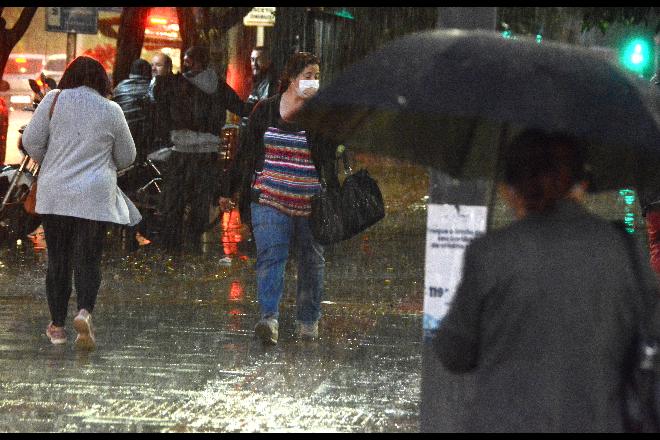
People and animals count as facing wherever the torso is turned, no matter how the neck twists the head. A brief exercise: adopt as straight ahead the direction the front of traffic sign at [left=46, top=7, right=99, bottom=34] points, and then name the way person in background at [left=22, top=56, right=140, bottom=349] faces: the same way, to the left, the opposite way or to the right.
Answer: the opposite way

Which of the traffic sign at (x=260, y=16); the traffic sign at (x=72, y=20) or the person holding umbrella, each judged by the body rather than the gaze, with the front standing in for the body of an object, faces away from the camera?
the person holding umbrella

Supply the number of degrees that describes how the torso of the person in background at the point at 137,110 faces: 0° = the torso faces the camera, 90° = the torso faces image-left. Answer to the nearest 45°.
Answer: approximately 180°

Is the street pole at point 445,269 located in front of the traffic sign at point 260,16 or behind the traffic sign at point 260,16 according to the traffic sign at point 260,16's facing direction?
in front

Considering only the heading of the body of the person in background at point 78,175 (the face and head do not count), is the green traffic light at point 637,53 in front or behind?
in front

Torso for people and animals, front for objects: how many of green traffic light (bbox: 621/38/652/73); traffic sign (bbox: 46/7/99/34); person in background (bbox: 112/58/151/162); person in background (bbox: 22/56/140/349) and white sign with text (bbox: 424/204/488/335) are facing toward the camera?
3

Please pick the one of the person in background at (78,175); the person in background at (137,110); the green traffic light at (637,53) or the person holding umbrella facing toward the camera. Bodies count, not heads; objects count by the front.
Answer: the green traffic light

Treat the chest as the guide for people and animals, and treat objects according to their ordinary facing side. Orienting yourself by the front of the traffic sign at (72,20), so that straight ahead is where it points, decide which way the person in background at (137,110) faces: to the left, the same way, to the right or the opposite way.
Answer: the opposite way

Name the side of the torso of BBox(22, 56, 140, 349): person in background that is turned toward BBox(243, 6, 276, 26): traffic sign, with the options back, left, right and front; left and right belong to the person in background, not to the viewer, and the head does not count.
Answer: front
